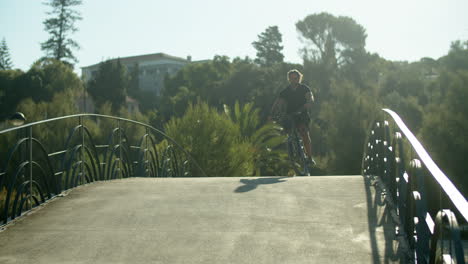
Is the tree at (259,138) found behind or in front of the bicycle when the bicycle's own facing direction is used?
behind

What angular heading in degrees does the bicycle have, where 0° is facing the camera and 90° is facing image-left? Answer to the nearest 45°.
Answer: approximately 0°

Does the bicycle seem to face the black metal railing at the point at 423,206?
yes

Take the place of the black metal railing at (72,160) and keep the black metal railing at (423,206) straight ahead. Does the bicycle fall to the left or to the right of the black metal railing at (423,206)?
left

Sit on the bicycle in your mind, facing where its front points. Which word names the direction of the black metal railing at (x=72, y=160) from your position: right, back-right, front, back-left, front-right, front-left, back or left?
right

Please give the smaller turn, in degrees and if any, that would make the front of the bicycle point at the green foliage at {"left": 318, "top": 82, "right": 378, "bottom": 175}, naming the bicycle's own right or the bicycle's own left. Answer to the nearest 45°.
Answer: approximately 180°
